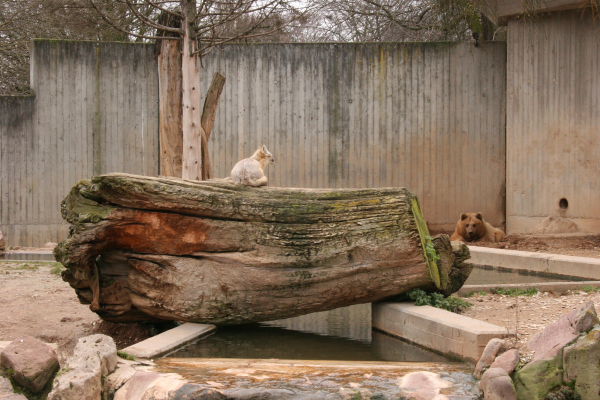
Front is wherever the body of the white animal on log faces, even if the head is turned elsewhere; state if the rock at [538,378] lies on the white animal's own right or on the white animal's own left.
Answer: on the white animal's own right

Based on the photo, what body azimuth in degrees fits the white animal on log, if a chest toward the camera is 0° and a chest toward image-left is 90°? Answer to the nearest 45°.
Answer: approximately 270°

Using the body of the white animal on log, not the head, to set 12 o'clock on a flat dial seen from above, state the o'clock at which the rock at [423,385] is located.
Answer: The rock is roughly at 2 o'clock from the white animal on log.

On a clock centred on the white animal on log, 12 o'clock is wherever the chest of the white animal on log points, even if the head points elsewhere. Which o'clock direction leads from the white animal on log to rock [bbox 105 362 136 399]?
The rock is roughly at 4 o'clock from the white animal on log.

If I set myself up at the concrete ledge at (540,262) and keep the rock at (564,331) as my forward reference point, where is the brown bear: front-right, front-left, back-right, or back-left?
back-right

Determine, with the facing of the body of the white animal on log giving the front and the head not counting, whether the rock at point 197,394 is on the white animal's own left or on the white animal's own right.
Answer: on the white animal's own right

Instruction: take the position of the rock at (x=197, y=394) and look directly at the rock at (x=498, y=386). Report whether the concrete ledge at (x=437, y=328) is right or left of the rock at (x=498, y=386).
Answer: left

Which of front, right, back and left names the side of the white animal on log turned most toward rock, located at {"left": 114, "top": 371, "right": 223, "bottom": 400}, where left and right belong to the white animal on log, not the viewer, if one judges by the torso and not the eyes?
right

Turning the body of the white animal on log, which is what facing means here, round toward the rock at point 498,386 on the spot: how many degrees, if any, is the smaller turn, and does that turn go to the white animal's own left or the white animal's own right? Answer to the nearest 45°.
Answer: approximately 45° to the white animal's own right

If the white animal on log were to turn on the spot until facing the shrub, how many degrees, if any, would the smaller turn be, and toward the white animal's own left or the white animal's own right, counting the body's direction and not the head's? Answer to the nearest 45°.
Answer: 0° — it already faces it
